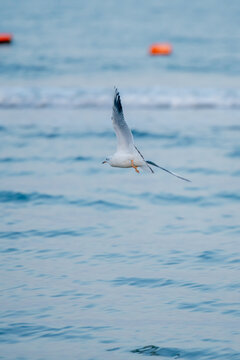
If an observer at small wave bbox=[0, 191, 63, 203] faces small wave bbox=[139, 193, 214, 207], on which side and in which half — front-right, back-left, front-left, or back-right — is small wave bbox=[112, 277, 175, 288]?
front-right

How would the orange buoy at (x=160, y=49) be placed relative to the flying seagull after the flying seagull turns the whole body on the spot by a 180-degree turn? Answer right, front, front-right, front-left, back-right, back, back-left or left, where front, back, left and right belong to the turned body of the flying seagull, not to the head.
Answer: left

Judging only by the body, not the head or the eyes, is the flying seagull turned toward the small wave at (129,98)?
no

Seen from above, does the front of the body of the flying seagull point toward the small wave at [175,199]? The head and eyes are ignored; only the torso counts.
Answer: no

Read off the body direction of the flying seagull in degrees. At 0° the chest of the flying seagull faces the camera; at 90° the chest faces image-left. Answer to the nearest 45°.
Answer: approximately 90°

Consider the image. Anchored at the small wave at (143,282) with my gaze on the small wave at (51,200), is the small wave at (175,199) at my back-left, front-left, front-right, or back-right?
front-right
